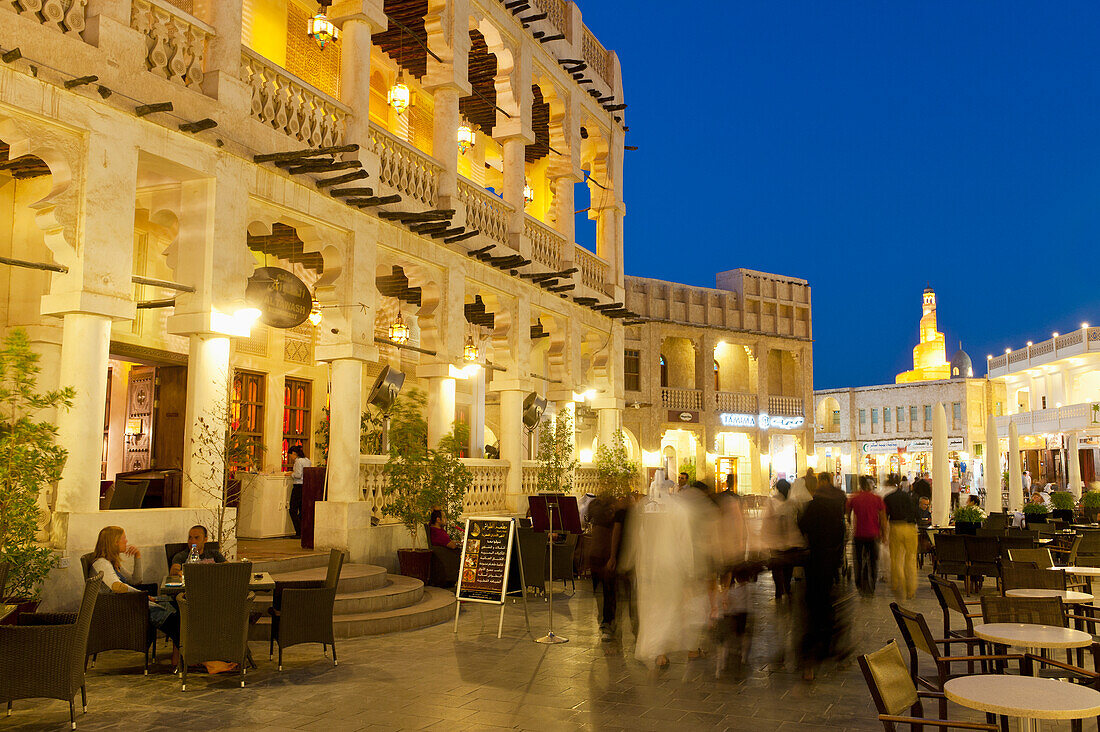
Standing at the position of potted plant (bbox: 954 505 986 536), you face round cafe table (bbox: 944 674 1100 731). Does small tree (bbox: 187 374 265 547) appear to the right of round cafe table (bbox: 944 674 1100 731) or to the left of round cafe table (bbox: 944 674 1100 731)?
right

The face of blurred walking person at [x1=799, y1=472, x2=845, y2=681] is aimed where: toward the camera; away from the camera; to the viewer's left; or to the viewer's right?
away from the camera

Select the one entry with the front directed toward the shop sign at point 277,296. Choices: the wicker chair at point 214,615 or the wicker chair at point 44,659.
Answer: the wicker chair at point 214,615

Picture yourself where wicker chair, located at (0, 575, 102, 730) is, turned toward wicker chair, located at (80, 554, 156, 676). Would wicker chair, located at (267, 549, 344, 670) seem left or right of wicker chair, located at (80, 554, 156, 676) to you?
right

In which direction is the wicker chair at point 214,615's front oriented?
away from the camera

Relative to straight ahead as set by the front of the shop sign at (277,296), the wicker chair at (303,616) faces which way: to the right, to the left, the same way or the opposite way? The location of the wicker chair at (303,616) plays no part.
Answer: to the right

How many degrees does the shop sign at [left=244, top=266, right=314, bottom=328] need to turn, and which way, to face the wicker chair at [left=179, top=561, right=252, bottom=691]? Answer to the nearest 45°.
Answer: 0° — it already faces it

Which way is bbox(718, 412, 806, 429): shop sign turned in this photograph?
toward the camera

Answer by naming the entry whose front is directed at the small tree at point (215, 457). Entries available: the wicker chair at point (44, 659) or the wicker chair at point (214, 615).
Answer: the wicker chair at point (214, 615)

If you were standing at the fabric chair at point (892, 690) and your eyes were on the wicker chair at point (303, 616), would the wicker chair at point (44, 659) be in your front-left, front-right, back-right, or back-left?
front-left

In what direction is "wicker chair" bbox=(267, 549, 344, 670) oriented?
to the viewer's left

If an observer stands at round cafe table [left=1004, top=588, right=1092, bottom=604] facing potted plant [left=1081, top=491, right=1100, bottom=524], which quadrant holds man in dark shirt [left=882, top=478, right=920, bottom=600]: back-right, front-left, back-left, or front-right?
front-left
